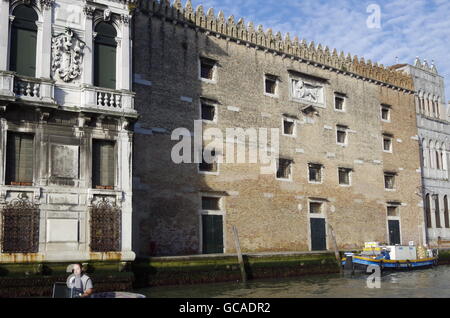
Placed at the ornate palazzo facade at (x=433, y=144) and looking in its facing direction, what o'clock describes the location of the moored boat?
The moored boat is roughly at 2 o'clock from the ornate palazzo facade.

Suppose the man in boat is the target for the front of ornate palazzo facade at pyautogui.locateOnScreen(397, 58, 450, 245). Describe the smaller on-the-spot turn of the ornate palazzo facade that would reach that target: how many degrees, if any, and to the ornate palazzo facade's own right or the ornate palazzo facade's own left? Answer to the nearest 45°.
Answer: approximately 45° to the ornate palazzo facade's own right

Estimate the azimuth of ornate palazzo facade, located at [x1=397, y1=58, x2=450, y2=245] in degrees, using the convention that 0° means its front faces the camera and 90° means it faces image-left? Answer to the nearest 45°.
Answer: approximately 315°

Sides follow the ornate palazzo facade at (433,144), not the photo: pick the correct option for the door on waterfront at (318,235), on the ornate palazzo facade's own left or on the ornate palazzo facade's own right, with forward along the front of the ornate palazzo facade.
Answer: on the ornate palazzo facade's own right
